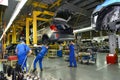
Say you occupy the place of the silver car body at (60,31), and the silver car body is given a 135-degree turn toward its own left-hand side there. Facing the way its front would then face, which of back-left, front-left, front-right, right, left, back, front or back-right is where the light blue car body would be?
front

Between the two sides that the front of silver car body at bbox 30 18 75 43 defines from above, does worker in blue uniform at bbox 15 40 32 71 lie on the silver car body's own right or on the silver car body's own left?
on the silver car body's own left
